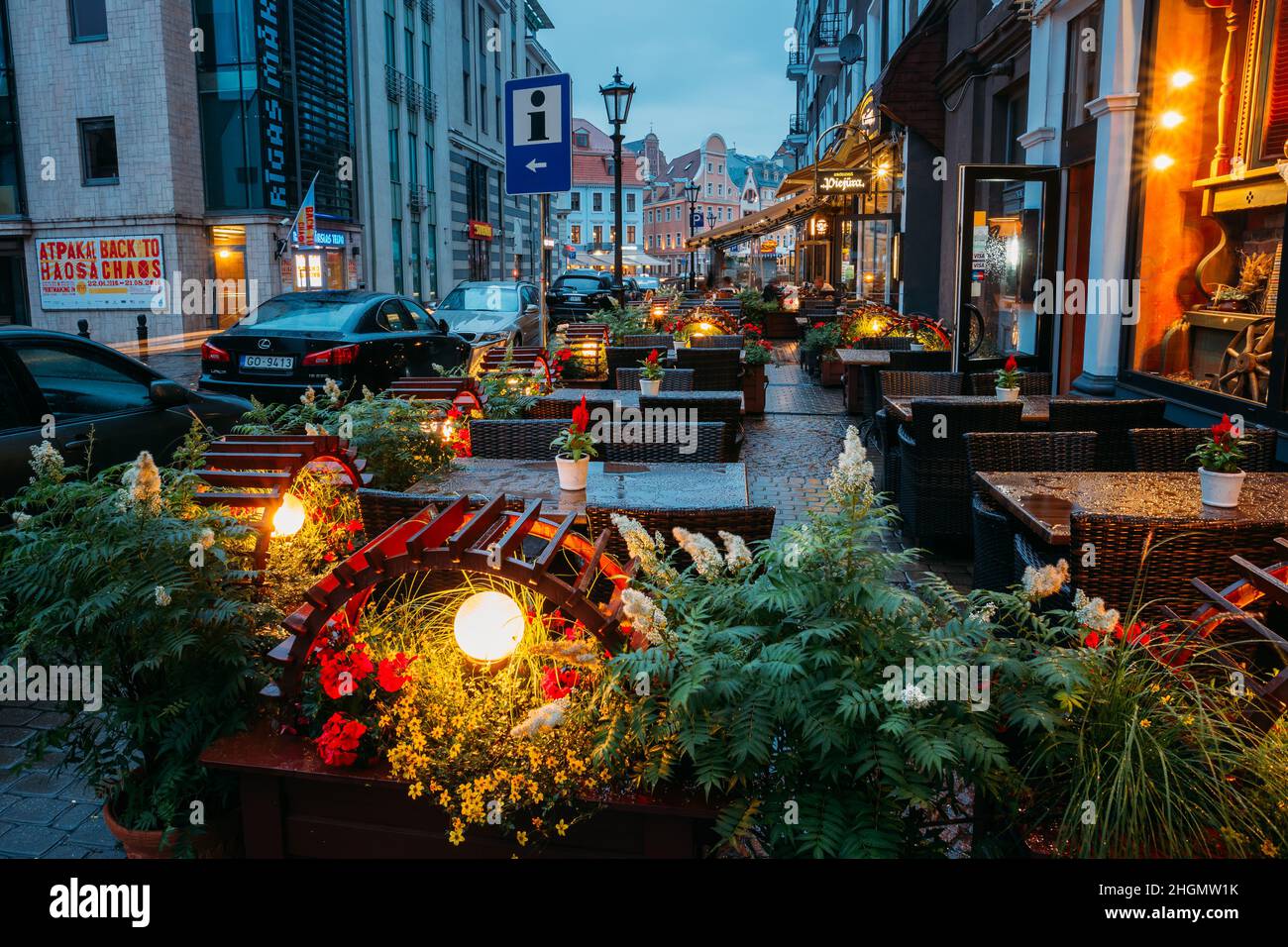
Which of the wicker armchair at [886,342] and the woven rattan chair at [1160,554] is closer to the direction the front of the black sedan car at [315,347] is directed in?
the wicker armchair

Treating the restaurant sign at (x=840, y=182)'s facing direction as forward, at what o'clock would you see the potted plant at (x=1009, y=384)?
The potted plant is roughly at 12 o'clock from the restaurant sign.

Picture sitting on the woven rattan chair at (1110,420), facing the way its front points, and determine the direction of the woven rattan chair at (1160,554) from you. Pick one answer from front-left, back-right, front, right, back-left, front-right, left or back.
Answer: back

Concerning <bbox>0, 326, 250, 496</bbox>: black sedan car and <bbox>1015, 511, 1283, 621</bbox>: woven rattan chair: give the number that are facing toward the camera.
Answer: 0

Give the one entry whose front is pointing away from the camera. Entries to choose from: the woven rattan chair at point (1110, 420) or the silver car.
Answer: the woven rattan chair

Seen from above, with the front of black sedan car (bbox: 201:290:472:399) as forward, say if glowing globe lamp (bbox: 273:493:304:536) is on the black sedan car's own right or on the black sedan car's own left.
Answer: on the black sedan car's own right

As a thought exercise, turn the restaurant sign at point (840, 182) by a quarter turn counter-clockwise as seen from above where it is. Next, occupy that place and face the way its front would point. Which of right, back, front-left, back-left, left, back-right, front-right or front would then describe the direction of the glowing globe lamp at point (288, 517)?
right

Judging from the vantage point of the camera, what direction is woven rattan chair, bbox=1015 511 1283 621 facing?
facing away from the viewer

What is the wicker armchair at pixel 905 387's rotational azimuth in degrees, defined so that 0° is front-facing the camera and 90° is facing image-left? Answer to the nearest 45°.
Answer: approximately 0°
